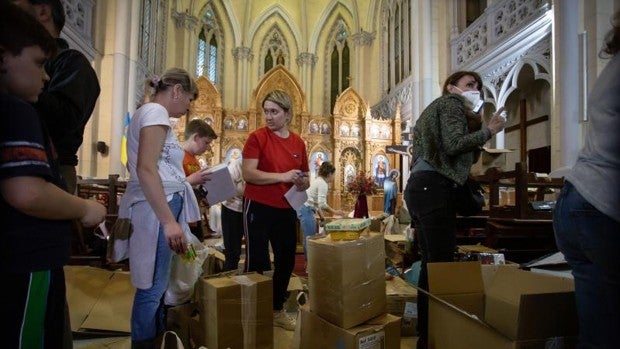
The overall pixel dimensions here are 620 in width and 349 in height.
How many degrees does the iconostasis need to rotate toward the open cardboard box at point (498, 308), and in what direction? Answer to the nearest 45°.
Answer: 0° — it already faces it

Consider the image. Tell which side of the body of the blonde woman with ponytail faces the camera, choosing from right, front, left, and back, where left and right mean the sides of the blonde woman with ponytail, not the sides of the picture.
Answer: right

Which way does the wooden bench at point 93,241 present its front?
away from the camera

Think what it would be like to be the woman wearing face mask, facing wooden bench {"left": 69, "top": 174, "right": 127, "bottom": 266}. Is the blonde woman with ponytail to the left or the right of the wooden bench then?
left

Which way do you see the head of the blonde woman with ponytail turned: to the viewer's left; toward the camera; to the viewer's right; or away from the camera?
to the viewer's right

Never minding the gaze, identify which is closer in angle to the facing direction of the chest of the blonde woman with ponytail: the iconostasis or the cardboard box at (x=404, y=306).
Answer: the cardboard box
